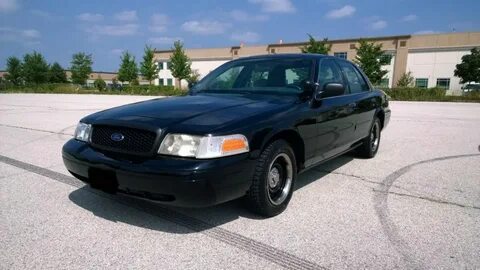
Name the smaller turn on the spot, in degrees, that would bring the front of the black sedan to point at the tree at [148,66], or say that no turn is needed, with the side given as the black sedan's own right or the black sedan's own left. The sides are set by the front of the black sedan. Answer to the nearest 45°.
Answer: approximately 135° to the black sedan's own right

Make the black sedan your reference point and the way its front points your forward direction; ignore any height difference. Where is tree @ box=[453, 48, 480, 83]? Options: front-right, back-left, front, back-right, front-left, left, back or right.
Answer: back

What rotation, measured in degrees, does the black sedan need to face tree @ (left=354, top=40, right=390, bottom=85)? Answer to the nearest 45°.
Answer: approximately 180°

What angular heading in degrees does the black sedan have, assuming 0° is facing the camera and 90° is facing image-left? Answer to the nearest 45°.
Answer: approximately 45°

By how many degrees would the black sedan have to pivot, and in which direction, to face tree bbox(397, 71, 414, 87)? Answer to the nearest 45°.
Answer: approximately 180°

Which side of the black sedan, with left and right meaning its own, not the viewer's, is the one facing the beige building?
back

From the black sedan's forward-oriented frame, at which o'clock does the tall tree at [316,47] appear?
The tall tree is roughly at 5 o'clock from the black sedan.

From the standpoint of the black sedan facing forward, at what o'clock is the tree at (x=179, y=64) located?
The tree is roughly at 4 o'clock from the black sedan.
